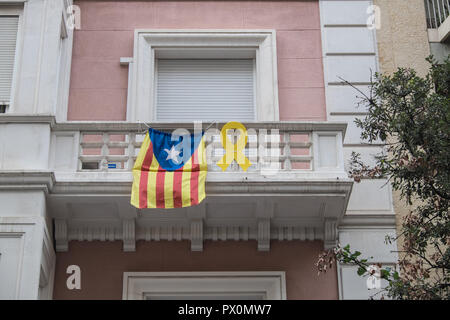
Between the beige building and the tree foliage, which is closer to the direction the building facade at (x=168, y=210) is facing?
the tree foliage

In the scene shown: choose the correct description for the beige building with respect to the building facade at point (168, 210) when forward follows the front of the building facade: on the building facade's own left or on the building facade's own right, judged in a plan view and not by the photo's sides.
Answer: on the building facade's own left

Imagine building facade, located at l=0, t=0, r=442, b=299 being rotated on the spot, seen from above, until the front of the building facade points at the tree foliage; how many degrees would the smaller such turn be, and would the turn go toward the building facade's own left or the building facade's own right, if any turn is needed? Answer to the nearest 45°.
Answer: approximately 45° to the building facade's own left

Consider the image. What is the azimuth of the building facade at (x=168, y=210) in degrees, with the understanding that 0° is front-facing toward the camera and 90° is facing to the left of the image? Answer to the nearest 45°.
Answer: approximately 0°
